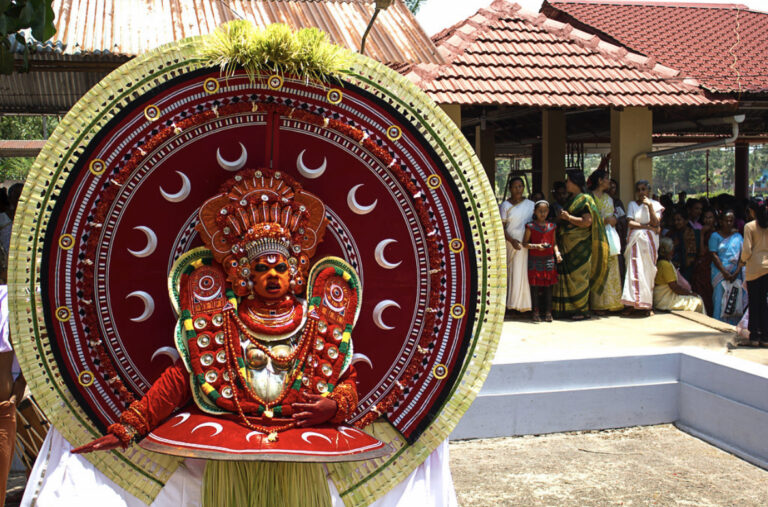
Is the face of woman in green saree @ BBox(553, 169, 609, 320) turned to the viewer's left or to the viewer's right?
to the viewer's left

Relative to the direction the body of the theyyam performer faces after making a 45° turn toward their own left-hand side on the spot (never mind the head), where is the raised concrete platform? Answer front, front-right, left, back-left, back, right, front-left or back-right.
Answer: left

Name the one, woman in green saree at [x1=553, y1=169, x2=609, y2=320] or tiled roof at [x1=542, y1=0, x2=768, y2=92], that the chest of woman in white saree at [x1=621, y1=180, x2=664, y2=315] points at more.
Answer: the woman in green saree

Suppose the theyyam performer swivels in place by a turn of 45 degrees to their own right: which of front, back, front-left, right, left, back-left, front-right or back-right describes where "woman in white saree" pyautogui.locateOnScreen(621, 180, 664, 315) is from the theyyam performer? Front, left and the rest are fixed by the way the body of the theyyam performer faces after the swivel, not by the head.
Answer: back

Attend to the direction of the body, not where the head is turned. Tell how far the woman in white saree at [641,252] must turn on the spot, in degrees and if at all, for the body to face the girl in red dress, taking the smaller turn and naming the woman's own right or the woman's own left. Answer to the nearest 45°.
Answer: approximately 45° to the woman's own right

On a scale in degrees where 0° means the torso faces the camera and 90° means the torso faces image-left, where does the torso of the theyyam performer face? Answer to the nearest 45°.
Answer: approximately 0°

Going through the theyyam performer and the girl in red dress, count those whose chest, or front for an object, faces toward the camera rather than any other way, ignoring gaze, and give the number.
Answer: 2
